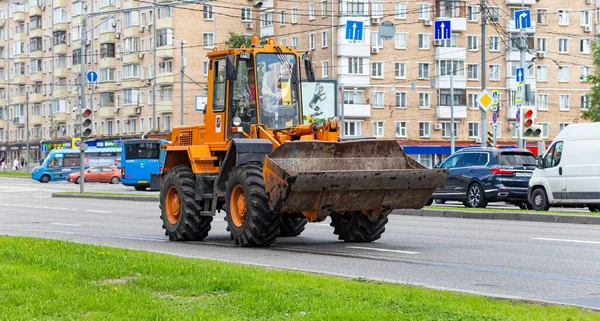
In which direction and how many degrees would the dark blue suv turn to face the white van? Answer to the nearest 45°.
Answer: approximately 180°

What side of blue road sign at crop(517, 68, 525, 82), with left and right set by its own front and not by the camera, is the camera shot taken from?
front

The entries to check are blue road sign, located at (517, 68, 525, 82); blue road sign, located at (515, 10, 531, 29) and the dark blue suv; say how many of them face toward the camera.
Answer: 2

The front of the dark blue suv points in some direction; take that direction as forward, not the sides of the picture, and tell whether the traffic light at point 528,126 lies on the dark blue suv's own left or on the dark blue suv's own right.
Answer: on the dark blue suv's own right

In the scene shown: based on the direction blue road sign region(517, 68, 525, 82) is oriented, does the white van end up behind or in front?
in front

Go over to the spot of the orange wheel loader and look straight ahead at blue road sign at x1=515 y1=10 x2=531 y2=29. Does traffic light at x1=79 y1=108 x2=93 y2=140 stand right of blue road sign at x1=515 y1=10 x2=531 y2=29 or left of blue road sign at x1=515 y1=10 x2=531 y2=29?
left

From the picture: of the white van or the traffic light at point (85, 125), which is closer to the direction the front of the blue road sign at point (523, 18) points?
the white van

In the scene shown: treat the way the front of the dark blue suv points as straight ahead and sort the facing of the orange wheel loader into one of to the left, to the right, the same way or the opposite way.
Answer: the opposite way

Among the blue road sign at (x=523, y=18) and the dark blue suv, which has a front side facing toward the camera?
the blue road sign
